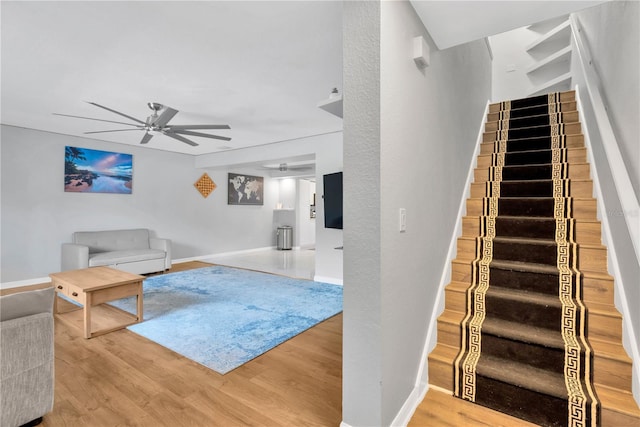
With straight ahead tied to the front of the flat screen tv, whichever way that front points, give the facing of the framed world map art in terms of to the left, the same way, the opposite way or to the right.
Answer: to the left

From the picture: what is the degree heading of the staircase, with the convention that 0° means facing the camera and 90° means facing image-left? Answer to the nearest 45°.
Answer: approximately 0°

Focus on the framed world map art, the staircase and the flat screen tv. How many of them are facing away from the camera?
0

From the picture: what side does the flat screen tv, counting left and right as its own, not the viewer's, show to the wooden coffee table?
front

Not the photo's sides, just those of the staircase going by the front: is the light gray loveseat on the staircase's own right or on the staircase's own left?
on the staircase's own right

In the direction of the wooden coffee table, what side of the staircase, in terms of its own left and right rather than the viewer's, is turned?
right

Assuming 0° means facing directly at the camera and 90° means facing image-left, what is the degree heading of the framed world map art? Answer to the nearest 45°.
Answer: approximately 315°

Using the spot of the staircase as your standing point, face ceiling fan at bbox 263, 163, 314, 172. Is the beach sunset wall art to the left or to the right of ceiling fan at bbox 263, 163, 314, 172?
left

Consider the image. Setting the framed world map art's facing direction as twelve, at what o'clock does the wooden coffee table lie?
The wooden coffee table is roughly at 2 o'clock from the framed world map art.

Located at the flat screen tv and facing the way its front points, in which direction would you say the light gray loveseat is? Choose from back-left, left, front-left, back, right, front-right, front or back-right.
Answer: front-right

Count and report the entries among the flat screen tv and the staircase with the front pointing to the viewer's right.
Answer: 0

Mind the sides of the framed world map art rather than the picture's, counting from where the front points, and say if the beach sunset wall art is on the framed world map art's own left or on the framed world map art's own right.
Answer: on the framed world map art's own right

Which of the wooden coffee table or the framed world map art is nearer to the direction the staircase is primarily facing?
the wooden coffee table
